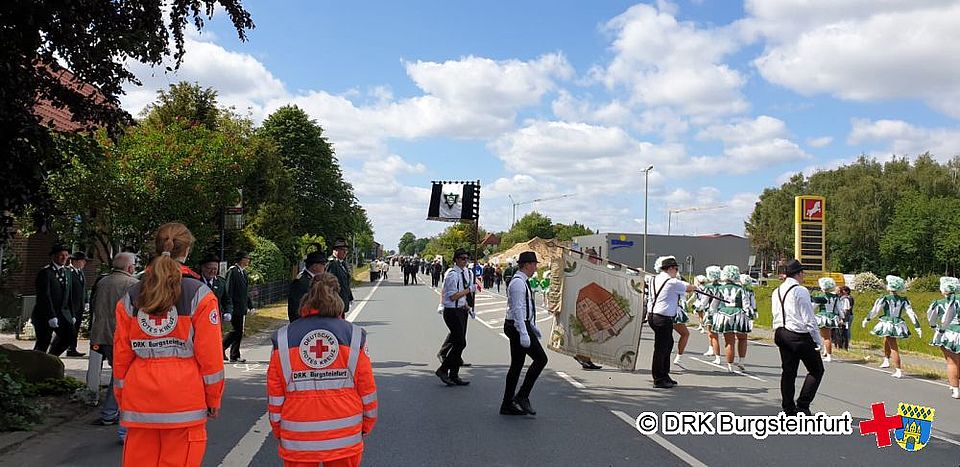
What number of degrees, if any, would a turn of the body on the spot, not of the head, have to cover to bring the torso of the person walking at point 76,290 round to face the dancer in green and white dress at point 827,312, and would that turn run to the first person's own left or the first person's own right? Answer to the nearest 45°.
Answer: approximately 45° to the first person's own left

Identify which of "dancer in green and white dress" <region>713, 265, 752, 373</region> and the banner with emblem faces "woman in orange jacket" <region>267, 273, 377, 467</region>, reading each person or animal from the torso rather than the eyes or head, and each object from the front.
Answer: the banner with emblem

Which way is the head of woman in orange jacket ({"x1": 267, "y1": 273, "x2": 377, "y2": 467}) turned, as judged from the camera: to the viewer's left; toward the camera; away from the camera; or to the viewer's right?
away from the camera

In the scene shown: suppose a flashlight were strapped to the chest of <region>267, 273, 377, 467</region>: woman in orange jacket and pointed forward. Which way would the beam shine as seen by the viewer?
away from the camera

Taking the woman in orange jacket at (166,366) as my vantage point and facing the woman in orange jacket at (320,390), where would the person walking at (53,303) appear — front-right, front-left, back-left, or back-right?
back-left
